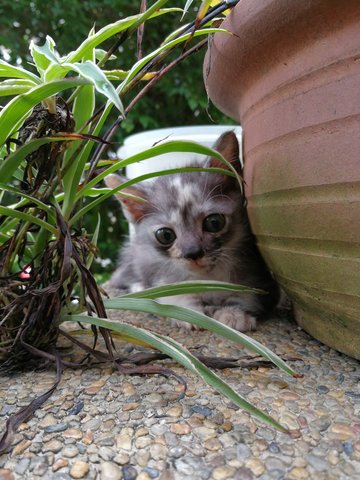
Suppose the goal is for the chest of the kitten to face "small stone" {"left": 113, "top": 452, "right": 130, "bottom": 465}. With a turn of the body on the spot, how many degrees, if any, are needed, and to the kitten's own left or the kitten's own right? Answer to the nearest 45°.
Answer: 0° — it already faces it

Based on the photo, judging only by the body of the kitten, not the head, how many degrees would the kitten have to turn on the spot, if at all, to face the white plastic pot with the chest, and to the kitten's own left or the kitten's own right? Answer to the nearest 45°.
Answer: approximately 180°

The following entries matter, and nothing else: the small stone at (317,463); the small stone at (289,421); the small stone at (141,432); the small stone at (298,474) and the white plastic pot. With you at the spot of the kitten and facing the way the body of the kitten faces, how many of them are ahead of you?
4

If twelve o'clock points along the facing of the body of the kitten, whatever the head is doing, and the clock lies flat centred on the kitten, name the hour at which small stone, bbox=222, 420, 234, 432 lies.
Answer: The small stone is roughly at 12 o'clock from the kitten.

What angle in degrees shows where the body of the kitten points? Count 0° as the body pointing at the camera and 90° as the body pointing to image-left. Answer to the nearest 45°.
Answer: approximately 0°

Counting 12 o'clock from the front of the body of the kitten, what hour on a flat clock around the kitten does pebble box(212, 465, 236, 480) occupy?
The pebble is roughly at 12 o'clock from the kitten.

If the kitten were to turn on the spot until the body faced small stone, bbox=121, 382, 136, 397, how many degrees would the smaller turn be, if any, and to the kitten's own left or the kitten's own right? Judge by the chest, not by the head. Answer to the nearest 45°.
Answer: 0° — it already faces it

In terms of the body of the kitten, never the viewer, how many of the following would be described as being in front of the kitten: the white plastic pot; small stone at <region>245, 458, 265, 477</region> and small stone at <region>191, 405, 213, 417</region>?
2

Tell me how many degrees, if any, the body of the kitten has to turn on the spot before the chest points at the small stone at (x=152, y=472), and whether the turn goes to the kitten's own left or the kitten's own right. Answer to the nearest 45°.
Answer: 0° — it already faces it

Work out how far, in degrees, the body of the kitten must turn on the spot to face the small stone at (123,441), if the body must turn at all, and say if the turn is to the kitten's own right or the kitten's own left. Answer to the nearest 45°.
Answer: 0° — it already faces it
